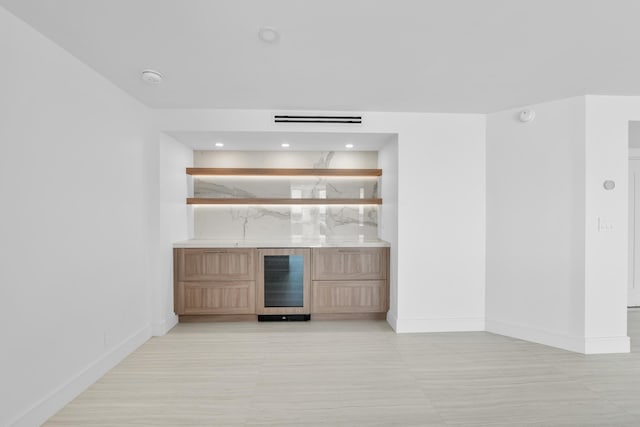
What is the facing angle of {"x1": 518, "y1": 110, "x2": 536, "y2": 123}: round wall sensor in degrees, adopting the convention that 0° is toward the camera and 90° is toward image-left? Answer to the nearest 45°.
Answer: approximately 45°

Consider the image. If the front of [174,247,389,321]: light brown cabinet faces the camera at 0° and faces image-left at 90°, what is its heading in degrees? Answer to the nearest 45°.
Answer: approximately 0°

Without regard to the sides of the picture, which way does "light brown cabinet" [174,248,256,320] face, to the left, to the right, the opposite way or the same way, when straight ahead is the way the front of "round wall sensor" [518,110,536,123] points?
to the left

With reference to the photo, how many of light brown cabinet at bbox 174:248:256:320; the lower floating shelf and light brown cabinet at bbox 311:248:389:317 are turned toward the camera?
3

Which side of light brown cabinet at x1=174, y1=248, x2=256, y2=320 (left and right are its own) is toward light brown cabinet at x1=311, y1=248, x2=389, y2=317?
left
